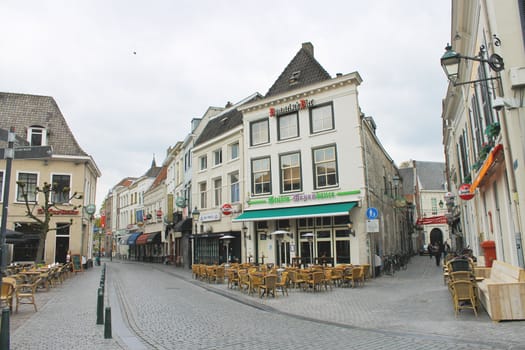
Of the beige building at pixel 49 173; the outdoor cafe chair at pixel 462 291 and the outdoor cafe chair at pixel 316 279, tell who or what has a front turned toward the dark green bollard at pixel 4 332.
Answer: the beige building

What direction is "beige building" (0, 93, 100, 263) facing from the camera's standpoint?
toward the camera

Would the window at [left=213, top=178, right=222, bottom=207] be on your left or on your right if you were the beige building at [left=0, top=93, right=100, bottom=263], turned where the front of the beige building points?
on your left

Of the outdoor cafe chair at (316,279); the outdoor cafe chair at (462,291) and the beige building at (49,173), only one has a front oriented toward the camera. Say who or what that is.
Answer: the beige building

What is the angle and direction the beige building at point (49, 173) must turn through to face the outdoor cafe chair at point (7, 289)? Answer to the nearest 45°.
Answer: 0° — it already faces it

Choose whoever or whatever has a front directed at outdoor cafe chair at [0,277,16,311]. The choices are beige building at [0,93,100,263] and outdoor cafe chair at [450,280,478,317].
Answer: the beige building

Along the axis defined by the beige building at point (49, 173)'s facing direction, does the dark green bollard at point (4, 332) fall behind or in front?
in front

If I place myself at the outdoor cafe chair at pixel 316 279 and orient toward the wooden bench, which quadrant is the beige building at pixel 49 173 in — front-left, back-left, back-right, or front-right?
back-right
